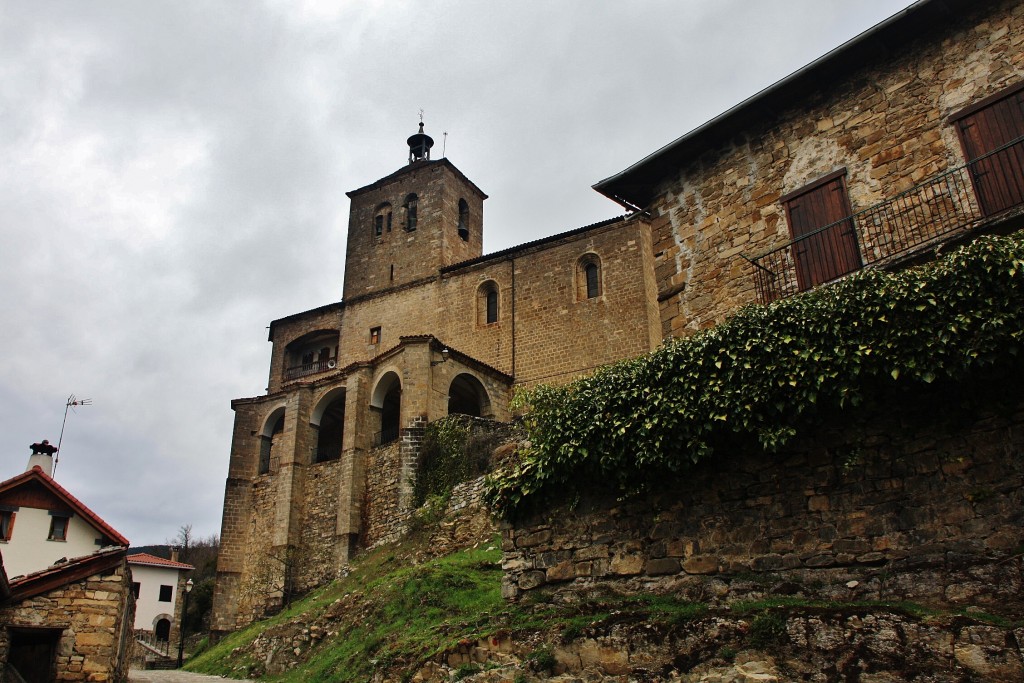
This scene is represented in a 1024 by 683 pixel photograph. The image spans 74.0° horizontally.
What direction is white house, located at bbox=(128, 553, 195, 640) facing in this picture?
toward the camera

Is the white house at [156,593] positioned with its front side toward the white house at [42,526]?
yes

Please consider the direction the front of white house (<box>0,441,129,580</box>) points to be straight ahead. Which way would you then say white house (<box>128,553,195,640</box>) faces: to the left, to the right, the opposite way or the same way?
the same way

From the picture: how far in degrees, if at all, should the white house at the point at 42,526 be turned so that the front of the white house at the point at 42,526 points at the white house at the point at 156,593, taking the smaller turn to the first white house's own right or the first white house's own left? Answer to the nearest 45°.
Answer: approximately 180°

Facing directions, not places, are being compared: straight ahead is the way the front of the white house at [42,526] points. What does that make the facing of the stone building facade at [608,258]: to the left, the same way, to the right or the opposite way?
to the right

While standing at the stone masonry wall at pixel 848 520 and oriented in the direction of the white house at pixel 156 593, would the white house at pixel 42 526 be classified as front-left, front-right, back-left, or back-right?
front-left

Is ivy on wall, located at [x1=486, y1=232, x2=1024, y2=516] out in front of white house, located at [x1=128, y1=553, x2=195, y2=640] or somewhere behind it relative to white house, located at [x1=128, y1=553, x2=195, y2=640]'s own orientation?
in front

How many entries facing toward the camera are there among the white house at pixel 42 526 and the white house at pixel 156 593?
2

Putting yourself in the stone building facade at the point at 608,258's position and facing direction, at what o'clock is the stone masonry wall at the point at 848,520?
The stone masonry wall is roughly at 10 o'clock from the stone building facade.

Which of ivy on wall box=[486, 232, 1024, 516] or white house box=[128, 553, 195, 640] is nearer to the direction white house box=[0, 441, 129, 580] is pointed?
the ivy on wall

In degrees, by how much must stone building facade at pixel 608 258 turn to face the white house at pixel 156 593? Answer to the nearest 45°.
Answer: approximately 90° to its right

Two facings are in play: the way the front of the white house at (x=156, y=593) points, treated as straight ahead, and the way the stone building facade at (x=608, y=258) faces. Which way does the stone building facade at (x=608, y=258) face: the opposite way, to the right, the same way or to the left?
to the right

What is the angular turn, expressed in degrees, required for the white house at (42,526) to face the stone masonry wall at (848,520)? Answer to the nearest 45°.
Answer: approximately 45° to its left
